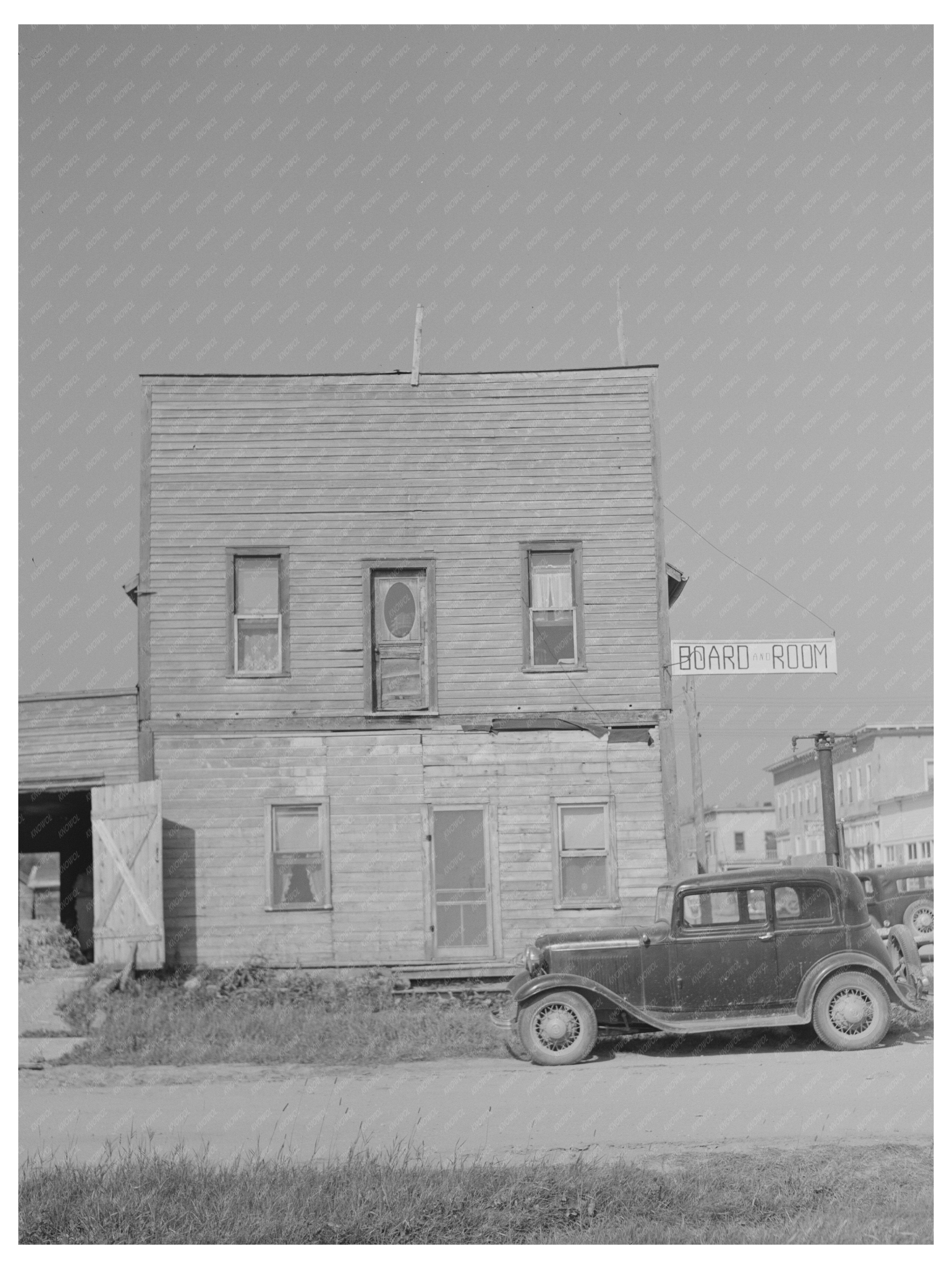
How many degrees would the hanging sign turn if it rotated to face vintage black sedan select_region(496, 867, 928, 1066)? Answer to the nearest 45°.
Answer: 0° — it already faces it

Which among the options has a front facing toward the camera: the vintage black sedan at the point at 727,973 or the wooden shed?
the wooden shed

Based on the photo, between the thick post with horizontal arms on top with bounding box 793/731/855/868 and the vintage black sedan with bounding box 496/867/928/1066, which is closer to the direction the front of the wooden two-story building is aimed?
the vintage black sedan

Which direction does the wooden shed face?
toward the camera

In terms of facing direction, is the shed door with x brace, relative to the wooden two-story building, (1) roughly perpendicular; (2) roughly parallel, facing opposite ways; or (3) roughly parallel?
roughly parallel

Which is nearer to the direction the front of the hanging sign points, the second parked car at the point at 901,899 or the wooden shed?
the wooden shed

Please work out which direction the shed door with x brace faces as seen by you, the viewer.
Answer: facing the viewer

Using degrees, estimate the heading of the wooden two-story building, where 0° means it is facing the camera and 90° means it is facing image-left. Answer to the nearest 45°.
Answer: approximately 0°

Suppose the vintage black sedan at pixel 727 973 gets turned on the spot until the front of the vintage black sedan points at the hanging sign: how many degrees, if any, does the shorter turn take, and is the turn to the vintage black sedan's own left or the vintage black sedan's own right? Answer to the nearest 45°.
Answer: approximately 90° to the vintage black sedan's own right

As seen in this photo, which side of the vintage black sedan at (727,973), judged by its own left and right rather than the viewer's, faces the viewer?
left

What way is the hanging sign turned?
toward the camera

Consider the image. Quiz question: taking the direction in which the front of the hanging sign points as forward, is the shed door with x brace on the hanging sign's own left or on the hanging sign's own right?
on the hanging sign's own right

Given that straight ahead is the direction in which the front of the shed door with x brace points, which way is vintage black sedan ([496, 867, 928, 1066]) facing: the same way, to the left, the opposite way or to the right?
to the right
